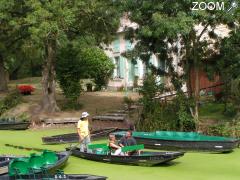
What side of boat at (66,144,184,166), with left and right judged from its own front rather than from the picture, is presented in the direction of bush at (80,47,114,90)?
left

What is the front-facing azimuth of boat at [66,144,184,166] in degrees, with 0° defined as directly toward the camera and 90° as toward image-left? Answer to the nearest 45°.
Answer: approximately 270°
